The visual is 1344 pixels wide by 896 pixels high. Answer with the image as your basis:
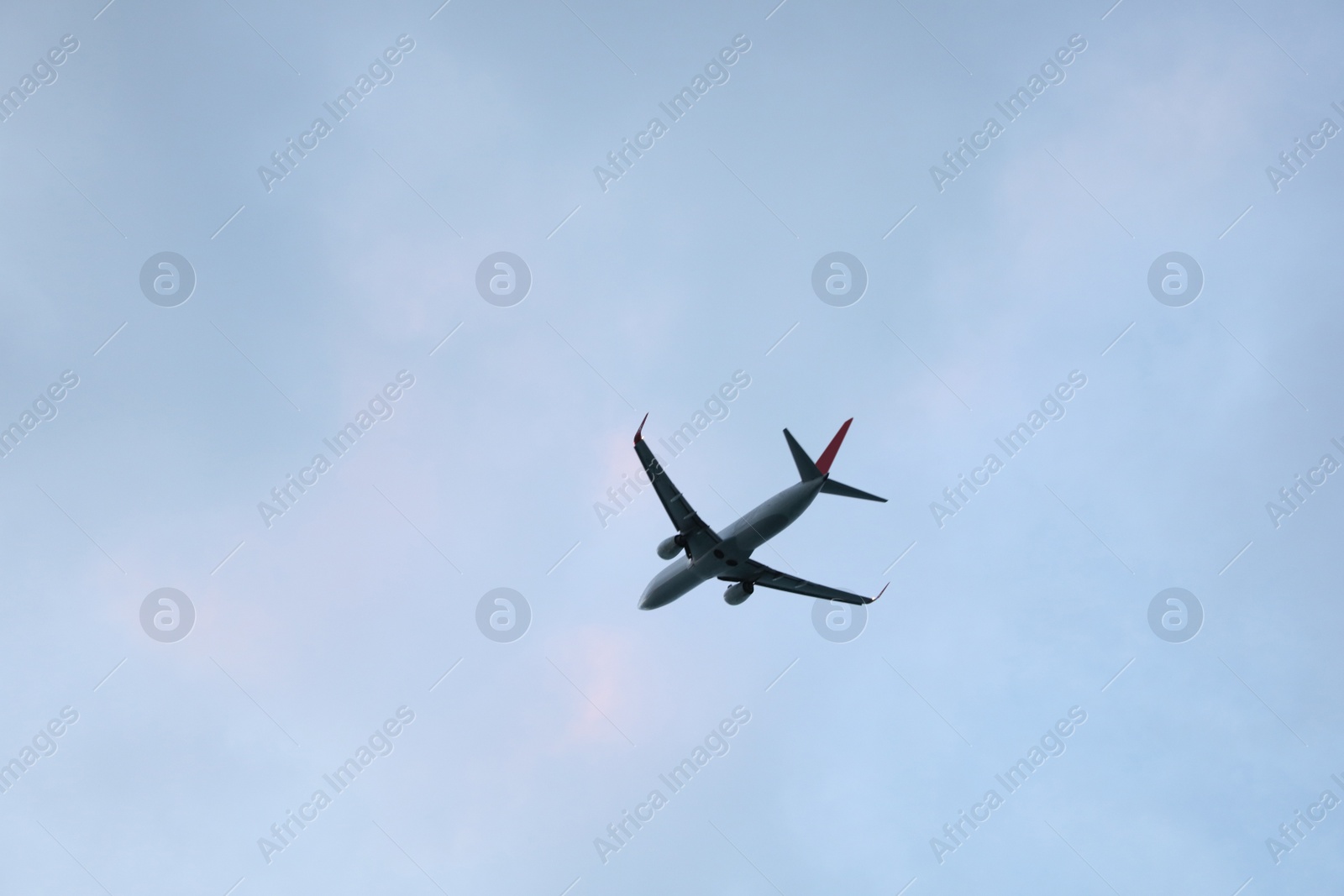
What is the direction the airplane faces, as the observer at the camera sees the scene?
facing away from the viewer and to the left of the viewer
